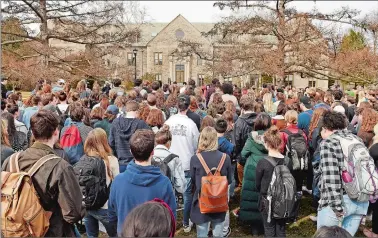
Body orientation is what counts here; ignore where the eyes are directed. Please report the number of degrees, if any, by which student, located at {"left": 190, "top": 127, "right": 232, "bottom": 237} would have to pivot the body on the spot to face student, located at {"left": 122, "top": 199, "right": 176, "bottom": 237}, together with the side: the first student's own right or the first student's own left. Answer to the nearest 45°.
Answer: approximately 180°

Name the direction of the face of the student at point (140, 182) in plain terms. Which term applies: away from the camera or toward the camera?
away from the camera

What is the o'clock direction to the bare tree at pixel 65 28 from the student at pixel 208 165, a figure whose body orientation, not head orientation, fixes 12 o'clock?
The bare tree is roughly at 11 o'clock from the student.

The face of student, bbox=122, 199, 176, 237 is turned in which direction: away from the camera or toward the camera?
away from the camera

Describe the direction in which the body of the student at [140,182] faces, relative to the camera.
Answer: away from the camera

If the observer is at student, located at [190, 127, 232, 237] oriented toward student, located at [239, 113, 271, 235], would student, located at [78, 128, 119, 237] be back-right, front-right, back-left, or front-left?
back-left

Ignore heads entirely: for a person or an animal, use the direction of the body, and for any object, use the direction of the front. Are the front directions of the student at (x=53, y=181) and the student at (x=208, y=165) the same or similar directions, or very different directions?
same or similar directions

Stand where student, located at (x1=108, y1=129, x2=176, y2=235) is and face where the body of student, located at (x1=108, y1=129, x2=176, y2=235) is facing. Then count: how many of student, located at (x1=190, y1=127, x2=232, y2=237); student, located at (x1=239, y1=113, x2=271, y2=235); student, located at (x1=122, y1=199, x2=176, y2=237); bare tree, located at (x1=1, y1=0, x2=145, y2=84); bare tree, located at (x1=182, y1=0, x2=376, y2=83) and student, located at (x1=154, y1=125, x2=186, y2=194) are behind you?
1

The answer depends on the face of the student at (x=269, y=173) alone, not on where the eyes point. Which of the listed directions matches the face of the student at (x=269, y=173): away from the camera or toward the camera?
away from the camera

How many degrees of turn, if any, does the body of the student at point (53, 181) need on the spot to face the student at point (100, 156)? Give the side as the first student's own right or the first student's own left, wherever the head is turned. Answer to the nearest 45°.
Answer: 0° — they already face them

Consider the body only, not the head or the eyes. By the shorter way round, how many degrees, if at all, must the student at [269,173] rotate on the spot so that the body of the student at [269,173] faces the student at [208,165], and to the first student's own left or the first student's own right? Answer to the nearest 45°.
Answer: approximately 45° to the first student's own left

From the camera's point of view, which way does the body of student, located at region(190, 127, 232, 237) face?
away from the camera

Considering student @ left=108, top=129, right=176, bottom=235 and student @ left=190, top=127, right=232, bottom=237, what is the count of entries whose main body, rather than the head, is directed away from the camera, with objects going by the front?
2

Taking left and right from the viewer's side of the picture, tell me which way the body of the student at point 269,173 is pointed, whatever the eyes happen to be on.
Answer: facing away from the viewer and to the left of the viewer

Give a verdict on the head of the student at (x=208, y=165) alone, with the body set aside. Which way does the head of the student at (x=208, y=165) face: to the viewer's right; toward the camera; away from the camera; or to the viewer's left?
away from the camera
